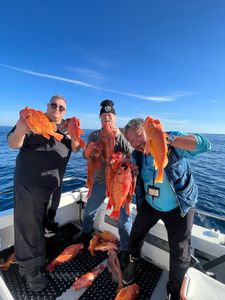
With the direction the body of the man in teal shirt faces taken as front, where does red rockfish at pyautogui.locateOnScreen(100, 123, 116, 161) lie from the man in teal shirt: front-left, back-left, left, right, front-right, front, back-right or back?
front-right

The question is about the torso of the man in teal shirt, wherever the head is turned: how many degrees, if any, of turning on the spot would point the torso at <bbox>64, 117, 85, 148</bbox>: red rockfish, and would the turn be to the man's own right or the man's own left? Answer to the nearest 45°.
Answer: approximately 45° to the man's own right

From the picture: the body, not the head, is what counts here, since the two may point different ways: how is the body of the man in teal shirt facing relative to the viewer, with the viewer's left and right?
facing the viewer and to the left of the viewer
